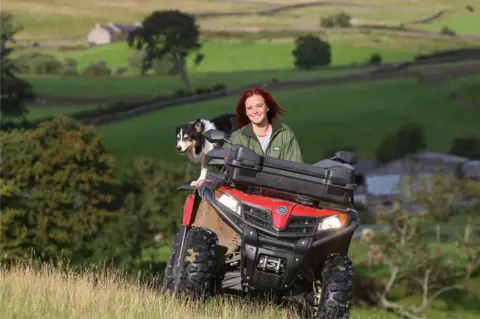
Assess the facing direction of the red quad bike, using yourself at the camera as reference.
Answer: facing the viewer

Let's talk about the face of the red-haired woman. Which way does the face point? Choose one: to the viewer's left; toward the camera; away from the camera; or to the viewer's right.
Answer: toward the camera

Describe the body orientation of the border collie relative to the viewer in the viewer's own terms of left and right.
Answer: facing the viewer and to the left of the viewer
